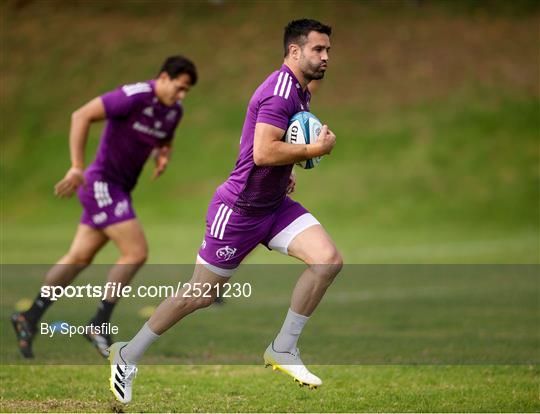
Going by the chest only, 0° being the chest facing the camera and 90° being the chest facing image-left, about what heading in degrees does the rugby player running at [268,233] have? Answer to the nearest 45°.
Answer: approximately 270°

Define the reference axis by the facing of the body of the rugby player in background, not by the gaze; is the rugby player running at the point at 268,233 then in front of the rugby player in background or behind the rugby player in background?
in front

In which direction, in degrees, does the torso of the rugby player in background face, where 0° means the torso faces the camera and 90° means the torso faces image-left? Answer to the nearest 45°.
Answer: approximately 315°
